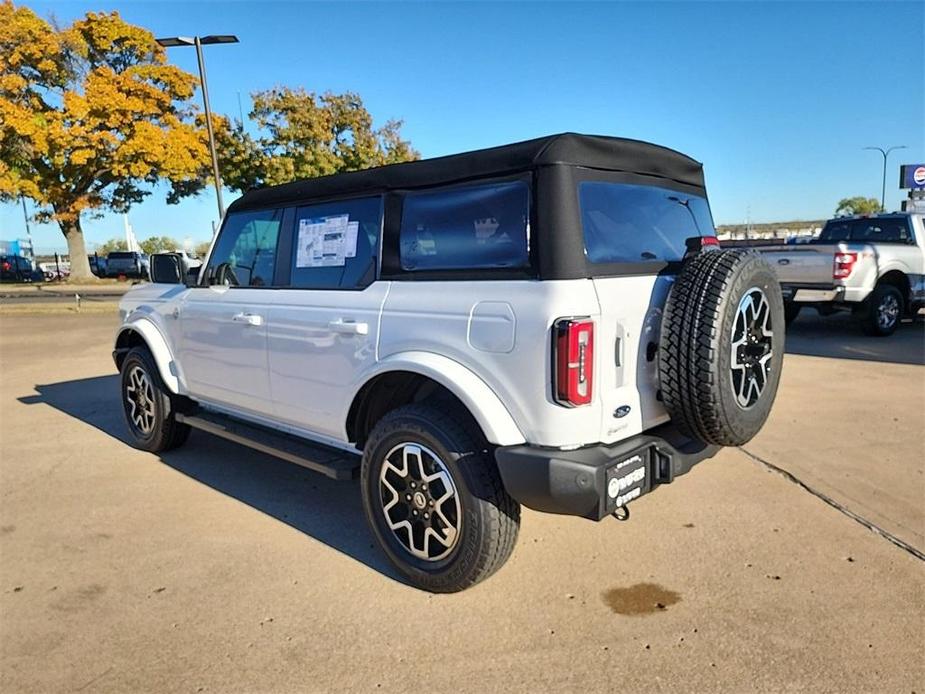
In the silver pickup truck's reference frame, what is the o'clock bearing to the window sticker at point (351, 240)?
The window sticker is roughly at 5 o'clock from the silver pickup truck.

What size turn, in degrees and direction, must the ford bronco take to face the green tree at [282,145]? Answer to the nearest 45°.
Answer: approximately 45° to its right

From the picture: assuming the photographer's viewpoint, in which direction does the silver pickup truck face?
facing away from the viewer and to the right of the viewer

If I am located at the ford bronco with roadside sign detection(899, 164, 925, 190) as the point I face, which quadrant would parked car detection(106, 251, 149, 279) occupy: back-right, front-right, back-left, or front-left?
front-left

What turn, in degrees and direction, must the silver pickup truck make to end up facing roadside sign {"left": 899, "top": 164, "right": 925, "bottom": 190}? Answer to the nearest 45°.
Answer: approximately 45° to its left

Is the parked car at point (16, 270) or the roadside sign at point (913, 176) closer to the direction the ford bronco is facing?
the parked car

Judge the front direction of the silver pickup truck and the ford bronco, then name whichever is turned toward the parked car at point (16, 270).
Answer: the ford bronco

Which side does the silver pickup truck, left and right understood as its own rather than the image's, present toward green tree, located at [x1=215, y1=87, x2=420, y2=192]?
left

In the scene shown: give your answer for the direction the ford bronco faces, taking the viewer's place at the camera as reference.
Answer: facing away from the viewer and to the left of the viewer

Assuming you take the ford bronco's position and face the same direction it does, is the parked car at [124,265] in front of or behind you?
in front

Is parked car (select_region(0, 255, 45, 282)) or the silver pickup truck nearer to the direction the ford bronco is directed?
the parked car

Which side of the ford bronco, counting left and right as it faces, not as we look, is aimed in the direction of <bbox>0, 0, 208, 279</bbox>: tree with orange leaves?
front

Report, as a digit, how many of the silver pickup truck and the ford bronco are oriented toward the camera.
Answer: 0

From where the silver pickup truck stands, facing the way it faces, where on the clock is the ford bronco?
The ford bronco is roughly at 5 o'clock from the silver pickup truck.

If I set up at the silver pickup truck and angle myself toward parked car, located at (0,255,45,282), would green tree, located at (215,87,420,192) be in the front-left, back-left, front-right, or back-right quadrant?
front-right
